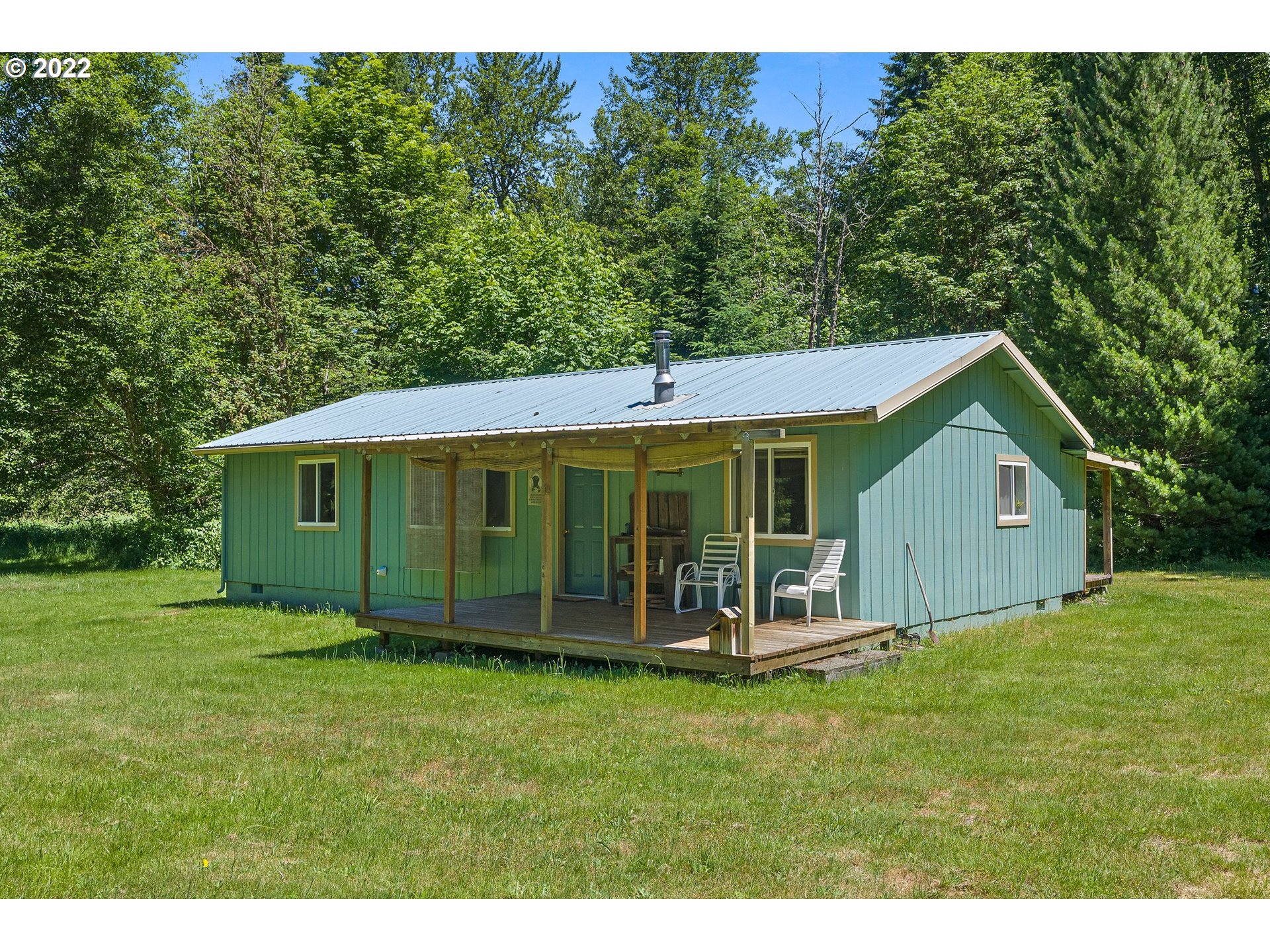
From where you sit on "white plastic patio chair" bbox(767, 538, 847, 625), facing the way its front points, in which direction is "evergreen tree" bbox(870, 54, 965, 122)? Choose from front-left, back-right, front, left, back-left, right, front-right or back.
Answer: back-right

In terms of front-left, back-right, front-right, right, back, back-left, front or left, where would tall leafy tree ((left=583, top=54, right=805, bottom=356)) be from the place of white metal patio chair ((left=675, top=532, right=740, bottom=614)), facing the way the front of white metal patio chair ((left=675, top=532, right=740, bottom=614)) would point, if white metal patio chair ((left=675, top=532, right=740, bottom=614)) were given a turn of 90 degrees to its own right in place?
front-right

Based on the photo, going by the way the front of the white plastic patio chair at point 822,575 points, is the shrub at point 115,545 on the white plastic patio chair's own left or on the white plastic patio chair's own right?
on the white plastic patio chair's own right

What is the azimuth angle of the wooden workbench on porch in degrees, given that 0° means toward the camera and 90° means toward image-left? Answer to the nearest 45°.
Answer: approximately 45°

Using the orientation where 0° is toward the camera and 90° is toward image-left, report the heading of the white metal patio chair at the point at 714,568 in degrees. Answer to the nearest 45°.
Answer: approximately 45°

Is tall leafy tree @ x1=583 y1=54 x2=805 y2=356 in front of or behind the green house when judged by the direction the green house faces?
behind

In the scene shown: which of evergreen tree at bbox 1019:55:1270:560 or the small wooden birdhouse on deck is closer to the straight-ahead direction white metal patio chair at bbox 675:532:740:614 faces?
the small wooden birdhouse on deck

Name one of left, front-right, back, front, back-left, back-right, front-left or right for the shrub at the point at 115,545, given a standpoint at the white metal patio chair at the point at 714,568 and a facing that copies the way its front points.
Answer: right
